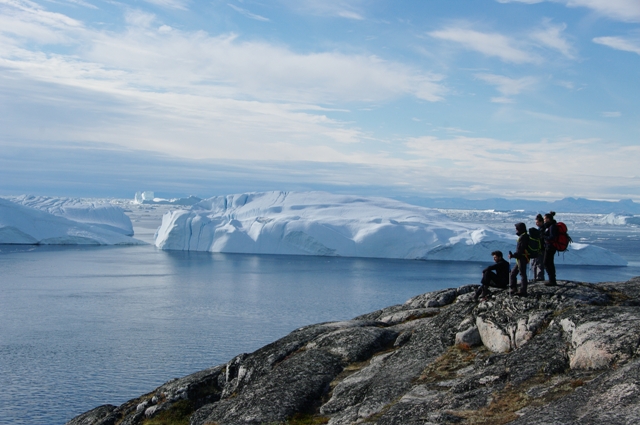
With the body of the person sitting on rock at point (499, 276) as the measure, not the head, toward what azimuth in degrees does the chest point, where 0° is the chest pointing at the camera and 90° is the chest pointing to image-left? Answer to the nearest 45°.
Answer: approximately 90°

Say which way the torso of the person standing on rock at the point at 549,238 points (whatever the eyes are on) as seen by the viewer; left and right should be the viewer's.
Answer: facing to the left of the viewer

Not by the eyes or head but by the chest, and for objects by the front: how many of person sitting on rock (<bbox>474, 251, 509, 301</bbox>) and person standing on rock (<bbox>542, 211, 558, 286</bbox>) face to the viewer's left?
2

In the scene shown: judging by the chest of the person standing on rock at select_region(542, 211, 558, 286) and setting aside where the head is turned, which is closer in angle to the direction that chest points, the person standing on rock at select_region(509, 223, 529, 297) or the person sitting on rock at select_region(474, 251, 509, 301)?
the person sitting on rock

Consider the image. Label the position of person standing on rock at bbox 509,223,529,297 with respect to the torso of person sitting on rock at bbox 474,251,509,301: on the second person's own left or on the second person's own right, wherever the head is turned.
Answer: on the second person's own left

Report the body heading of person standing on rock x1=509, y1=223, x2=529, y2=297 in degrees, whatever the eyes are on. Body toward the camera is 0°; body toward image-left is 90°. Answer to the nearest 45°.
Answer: approximately 90°

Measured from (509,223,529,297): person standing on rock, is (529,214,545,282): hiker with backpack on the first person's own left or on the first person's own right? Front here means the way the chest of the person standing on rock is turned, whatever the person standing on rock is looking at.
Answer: on the first person's own right

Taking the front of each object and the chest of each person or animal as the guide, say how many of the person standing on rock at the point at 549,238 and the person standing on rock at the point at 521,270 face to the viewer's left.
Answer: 2

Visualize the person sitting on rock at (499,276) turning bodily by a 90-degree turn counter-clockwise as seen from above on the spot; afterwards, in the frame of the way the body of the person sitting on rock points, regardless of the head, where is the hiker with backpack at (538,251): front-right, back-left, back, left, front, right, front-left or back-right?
back-left

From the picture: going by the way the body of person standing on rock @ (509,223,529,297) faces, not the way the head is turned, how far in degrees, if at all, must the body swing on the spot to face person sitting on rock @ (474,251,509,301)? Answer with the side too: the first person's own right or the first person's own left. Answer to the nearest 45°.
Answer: approximately 45° to the first person's own right
